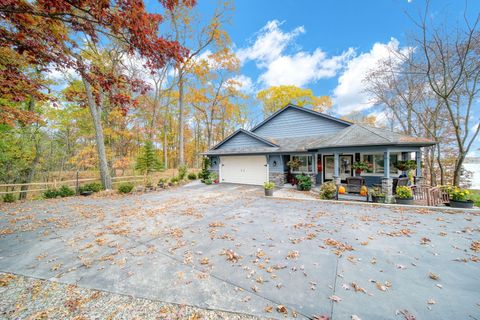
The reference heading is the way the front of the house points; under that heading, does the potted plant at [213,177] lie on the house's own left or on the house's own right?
on the house's own right

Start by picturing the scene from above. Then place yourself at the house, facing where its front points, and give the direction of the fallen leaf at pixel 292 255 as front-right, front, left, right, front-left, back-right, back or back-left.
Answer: front

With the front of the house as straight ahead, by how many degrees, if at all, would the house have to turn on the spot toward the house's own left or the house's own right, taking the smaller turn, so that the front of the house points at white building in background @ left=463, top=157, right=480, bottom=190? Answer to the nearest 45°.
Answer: approximately 135° to the house's own left

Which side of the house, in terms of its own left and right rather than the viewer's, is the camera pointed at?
front

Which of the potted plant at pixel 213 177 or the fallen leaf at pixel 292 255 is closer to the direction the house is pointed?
the fallen leaf

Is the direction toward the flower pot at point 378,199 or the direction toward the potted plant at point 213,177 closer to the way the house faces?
the flower pot

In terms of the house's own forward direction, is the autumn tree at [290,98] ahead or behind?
behind

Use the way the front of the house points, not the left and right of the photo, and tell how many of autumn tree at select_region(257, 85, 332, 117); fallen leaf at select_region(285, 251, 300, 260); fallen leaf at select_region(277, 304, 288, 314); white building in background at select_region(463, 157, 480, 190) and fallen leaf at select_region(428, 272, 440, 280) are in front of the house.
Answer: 3

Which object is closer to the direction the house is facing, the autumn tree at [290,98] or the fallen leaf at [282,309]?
the fallen leaf

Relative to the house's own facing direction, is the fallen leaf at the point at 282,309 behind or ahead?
ahead

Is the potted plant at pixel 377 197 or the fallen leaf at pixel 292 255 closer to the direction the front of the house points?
the fallen leaf

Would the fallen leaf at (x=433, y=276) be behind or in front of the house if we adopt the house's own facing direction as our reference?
in front

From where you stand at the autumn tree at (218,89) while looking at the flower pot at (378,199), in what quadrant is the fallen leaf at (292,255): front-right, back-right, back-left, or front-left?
front-right

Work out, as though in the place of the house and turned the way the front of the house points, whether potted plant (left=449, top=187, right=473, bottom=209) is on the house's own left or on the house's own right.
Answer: on the house's own left
